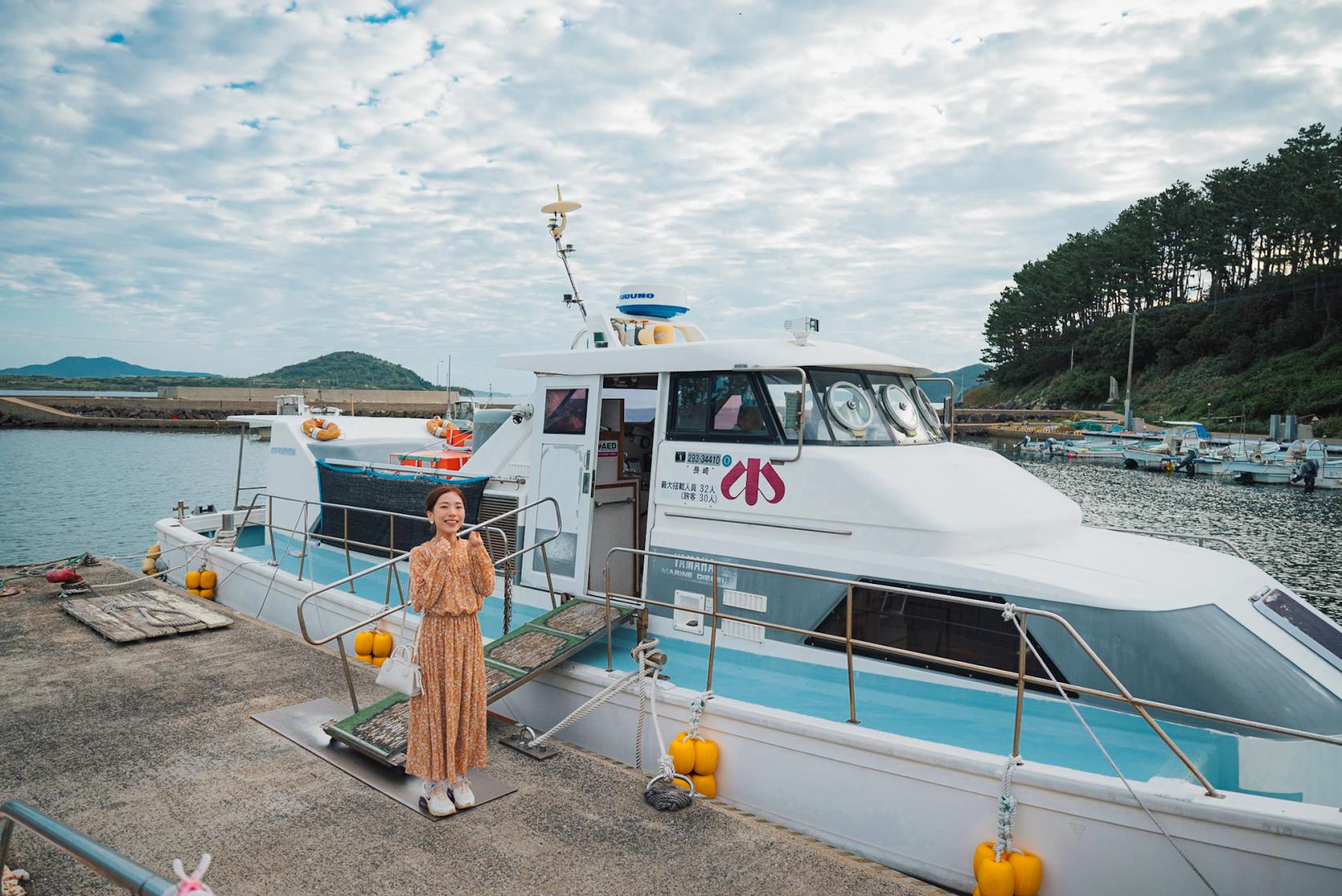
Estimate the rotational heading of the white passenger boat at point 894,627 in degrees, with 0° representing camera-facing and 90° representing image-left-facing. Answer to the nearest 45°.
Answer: approximately 315°

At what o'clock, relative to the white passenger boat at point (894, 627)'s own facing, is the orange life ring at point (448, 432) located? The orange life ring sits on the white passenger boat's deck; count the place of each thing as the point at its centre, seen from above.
The orange life ring is roughly at 6 o'clock from the white passenger boat.

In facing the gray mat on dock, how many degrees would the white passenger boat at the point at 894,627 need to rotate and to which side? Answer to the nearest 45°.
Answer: approximately 135° to its right

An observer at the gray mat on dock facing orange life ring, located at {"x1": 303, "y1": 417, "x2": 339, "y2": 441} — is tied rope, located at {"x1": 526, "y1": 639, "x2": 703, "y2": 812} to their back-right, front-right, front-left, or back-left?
back-right

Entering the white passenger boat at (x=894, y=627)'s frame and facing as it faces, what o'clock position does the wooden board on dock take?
The wooden board on dock is roughly at 5 o'clock from the white passenger boat.
